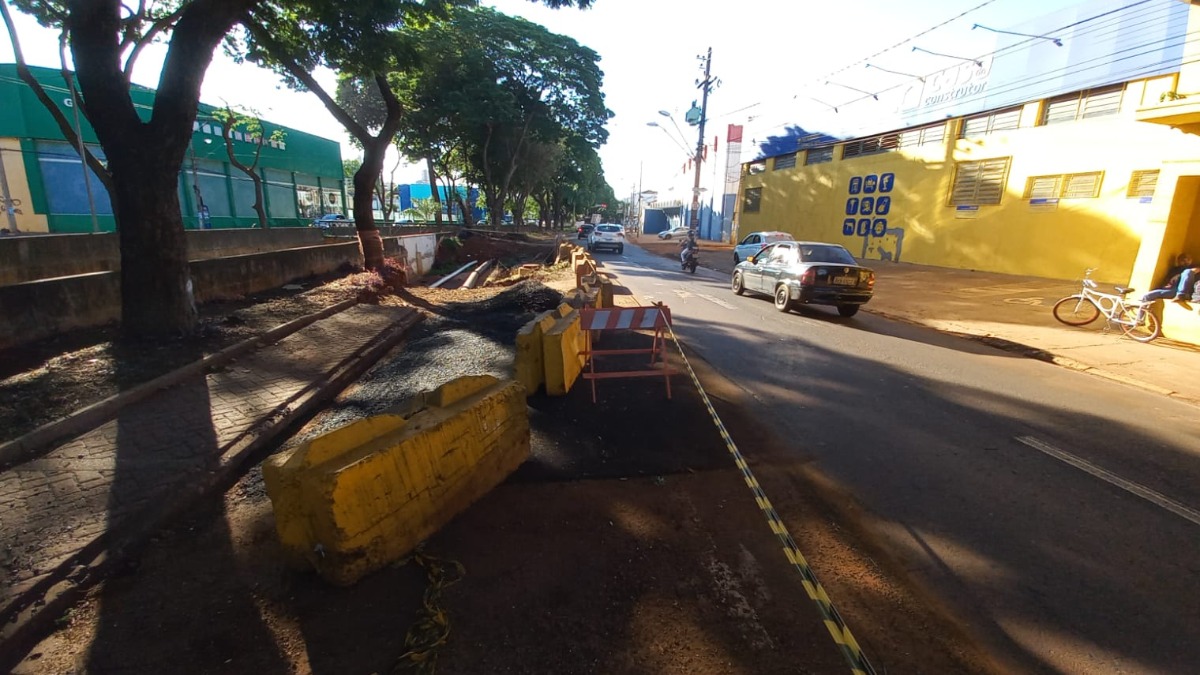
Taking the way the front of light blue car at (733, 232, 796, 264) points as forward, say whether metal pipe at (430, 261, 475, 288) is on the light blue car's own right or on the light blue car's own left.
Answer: on the light blue car's own left

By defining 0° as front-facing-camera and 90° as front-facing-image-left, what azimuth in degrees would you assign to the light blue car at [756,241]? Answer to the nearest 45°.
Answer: approximately 135°

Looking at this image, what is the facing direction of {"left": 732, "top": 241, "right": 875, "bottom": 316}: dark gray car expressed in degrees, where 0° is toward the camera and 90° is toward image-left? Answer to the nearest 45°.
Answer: approximately 135°

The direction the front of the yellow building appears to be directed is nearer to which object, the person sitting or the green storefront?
the green storefront

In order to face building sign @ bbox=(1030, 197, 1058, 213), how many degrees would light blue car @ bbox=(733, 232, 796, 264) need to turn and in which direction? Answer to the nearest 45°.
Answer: approximately 135° to its right

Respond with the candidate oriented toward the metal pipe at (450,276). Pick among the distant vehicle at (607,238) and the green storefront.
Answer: the green storefront

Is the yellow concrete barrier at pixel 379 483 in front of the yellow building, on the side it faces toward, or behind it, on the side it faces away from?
in front

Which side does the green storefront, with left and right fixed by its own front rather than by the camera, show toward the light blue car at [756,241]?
front

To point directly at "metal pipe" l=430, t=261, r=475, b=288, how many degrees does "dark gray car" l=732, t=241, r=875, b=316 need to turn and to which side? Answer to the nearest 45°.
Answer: approximately 45° to its left

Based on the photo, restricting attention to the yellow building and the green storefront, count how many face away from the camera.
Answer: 0

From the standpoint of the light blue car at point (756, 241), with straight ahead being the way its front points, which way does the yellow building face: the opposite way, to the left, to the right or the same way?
to the left

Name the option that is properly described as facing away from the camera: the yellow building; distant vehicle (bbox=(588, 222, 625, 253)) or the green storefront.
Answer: the distant vehicle

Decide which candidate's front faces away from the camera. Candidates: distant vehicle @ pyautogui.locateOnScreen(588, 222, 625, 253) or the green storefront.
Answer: the distant vehicle

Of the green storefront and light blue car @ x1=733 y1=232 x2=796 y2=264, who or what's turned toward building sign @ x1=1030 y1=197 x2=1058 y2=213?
the green storefront

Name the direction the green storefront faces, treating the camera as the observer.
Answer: facing the viewer and to the right of the viewer

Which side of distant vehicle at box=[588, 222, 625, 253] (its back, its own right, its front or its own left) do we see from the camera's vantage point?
back

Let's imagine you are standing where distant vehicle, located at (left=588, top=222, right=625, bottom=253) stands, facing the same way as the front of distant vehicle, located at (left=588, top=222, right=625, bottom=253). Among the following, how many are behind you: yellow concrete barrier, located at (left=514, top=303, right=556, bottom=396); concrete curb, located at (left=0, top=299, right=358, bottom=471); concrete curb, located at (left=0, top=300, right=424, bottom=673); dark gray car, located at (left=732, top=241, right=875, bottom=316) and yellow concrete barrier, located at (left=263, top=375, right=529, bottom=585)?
5

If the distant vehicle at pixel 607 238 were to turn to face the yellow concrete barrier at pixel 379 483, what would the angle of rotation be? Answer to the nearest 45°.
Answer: approximately 180°
